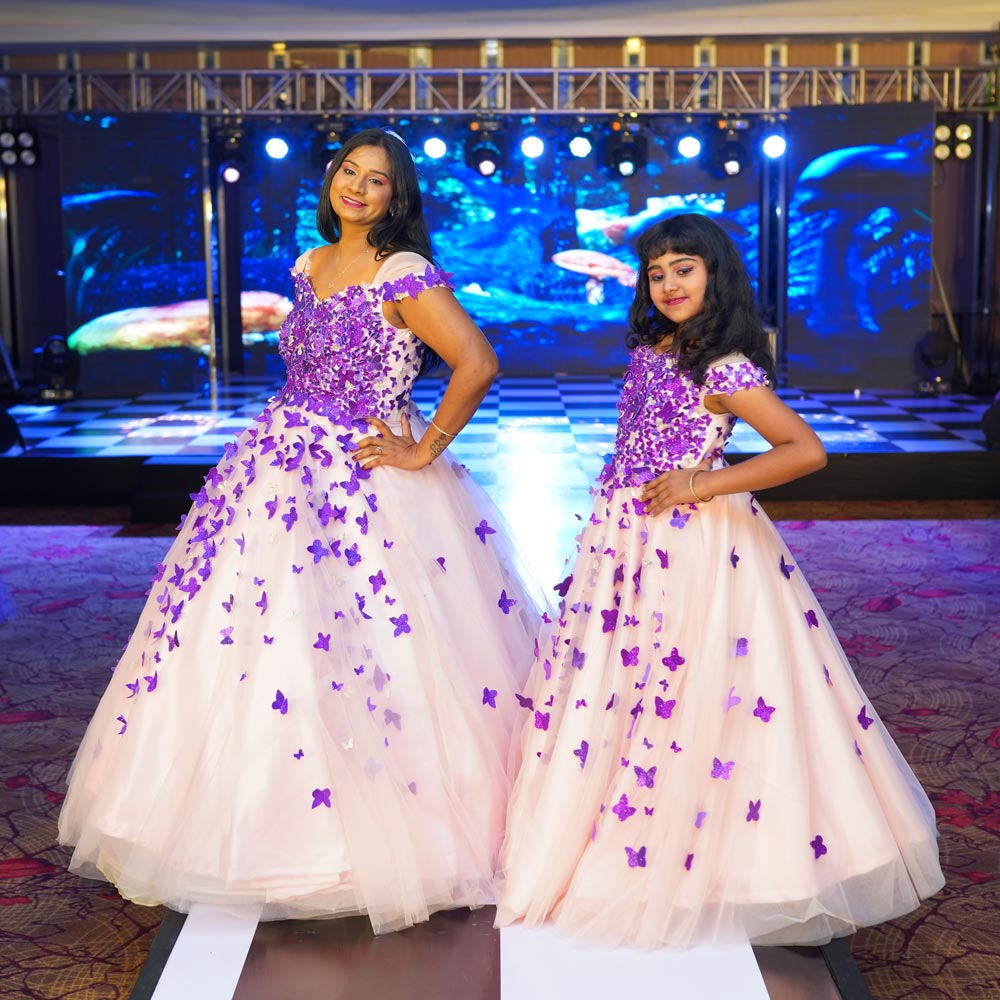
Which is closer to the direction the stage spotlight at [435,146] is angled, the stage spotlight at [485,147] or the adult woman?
the adult woman

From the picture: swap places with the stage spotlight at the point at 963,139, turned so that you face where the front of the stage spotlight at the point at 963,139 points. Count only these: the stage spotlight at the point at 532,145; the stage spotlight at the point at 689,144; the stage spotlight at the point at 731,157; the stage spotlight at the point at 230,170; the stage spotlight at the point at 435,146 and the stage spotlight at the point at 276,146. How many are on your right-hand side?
6

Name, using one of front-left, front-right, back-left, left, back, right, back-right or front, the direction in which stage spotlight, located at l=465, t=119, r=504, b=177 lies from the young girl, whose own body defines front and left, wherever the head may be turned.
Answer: back-right

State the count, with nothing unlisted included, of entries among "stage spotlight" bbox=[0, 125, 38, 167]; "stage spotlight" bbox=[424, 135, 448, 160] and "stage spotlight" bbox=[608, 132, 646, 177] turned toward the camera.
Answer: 3

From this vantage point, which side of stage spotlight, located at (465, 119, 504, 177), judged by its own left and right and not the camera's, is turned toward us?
front

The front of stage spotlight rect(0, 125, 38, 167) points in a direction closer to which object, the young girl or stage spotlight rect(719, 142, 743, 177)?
the young girl

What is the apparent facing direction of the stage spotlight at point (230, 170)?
toward the camera

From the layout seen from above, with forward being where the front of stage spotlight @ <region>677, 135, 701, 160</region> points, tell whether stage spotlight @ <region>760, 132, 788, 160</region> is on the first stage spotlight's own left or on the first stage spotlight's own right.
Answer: on the first stage spotlight's own left

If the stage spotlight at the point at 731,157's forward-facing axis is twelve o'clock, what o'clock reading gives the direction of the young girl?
The young girl is roughly at 12 o'clock from the stage spotlight.

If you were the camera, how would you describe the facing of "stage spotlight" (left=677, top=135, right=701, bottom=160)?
facing the viewer

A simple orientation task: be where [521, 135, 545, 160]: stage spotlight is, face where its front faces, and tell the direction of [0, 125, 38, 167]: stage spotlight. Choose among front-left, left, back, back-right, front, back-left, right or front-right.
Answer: right

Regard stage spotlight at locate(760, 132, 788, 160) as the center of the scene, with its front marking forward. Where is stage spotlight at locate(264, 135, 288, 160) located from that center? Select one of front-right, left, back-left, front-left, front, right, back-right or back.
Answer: right
